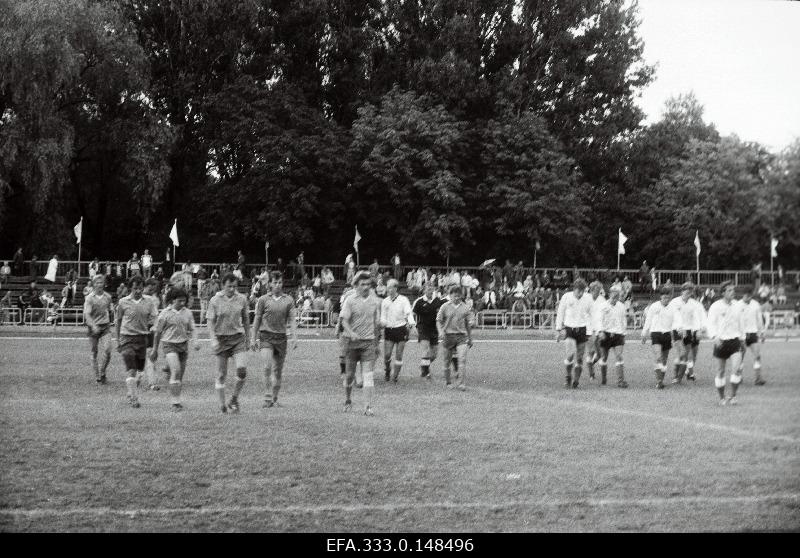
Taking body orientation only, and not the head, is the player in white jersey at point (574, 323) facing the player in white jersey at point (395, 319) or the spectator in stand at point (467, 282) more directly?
the player in white jersey

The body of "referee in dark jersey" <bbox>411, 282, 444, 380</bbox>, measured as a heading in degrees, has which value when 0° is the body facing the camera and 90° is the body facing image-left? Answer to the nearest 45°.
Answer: approximately 0°

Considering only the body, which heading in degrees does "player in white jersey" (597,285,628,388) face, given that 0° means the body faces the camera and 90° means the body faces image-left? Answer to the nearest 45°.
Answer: approximately 0°

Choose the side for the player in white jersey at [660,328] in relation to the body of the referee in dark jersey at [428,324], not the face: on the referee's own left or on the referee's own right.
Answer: on the referee's own left

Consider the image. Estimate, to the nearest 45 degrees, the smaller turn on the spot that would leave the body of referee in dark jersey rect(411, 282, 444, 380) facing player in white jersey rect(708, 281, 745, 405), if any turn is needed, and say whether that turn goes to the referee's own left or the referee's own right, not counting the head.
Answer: approximately 45° to the referee's own left

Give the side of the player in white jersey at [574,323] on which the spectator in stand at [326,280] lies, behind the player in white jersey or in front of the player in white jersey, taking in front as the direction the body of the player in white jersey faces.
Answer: behind

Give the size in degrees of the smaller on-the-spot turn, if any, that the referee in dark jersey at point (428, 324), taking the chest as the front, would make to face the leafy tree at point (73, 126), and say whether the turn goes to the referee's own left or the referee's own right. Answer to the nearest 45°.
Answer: approximately 135° to the referee's own right

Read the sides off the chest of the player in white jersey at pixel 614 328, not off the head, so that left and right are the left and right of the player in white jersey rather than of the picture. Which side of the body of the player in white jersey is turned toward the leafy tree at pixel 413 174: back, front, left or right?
back
